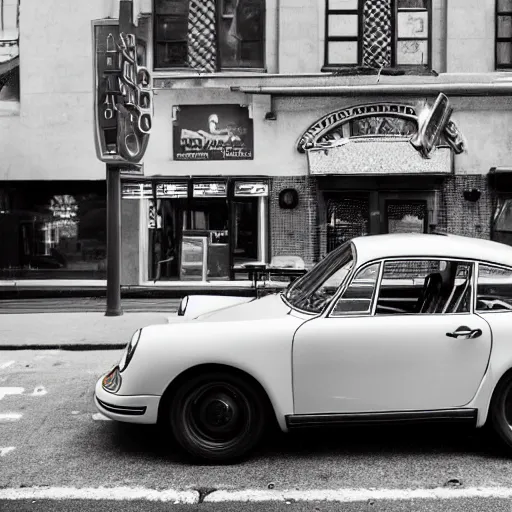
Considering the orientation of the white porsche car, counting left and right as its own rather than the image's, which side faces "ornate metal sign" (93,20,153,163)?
right

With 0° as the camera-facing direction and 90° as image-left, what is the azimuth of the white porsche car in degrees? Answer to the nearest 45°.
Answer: approximately 90°

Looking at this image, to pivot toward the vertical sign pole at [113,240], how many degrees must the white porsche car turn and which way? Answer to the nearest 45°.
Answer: approximately 45° to its right
